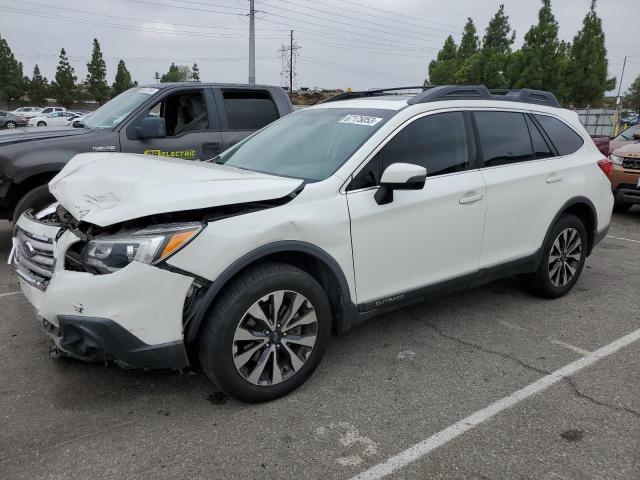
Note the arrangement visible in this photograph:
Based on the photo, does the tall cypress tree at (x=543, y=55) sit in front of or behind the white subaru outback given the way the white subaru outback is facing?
behind

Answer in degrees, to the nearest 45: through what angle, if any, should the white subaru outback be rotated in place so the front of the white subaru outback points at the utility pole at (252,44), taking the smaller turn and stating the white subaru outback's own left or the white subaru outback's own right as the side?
approximately 135° to the white subaru outback's own right

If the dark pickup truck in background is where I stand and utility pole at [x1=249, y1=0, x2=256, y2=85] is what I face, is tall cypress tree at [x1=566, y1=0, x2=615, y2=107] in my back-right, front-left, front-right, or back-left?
front-right

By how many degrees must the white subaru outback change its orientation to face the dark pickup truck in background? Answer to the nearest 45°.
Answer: approximately 90° to its right

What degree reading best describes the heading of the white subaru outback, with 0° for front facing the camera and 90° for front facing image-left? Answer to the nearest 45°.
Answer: approximately 45°

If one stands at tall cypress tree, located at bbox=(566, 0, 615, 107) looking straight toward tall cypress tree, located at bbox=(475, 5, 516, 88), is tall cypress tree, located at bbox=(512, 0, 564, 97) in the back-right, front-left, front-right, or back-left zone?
front-left

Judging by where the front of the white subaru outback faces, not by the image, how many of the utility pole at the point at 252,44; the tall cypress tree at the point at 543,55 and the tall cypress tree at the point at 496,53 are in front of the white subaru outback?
0

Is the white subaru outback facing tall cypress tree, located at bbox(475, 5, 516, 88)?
no

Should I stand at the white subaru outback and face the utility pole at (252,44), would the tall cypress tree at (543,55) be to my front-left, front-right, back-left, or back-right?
front-right

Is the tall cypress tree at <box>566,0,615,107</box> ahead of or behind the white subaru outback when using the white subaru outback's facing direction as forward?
behind
